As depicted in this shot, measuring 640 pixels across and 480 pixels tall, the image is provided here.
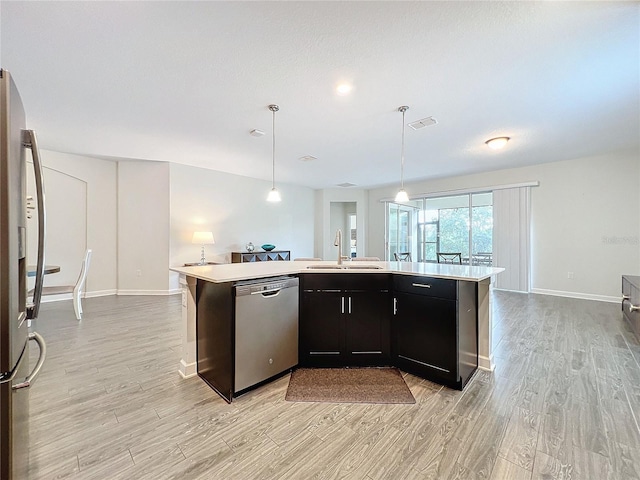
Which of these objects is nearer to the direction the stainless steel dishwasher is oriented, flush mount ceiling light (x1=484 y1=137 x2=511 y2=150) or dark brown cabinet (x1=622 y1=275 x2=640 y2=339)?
the dark brown cabinet

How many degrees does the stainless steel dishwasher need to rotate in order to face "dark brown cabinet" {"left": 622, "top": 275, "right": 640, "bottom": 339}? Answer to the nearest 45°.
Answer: approximately 45° to its left

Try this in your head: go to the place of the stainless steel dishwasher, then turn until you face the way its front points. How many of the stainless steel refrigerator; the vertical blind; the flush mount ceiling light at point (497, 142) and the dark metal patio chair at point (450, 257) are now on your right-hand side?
1

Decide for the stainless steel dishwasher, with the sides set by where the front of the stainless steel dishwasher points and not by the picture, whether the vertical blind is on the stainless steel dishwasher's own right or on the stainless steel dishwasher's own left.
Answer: on the stainless steel dishwasher's own left

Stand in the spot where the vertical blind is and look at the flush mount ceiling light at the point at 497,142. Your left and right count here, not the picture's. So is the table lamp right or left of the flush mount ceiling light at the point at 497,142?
right

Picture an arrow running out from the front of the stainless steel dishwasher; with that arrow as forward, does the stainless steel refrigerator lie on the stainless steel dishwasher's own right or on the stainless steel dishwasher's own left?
on the stainless steel dishwasher's own right

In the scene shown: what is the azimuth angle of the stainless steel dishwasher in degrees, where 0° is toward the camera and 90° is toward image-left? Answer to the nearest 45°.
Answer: approximately 315°

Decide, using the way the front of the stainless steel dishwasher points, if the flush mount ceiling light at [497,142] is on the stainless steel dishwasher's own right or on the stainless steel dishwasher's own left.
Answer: on the stainless steel dishwasher's own left

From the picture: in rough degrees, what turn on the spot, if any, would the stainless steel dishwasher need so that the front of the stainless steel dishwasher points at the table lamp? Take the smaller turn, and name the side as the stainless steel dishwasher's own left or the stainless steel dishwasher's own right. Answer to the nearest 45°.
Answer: approximately 135° to the stainless steel dishwasher's own left
